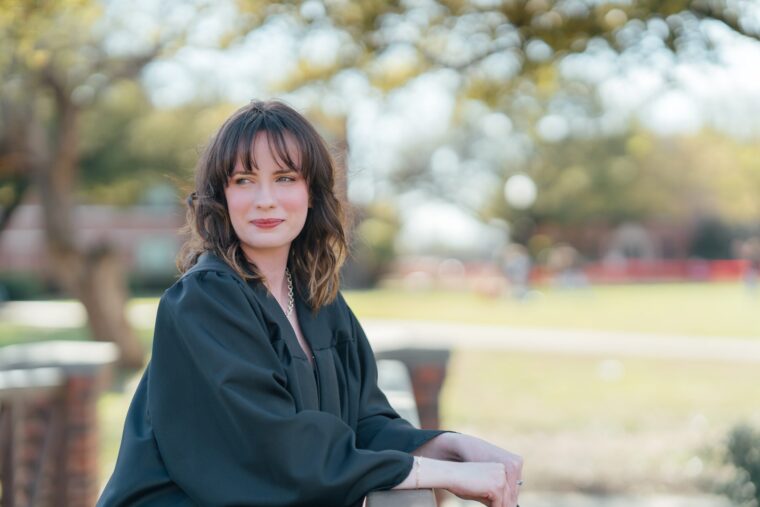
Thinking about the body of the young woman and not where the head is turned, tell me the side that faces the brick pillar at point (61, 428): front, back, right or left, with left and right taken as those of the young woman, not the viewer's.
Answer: back

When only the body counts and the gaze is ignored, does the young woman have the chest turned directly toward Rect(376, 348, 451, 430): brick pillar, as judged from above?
no

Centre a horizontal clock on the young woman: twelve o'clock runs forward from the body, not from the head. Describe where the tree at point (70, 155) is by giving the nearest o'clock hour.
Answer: The tree is roughly at 7 o'clock from the young woman.

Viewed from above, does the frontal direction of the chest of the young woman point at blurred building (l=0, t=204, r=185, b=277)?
no

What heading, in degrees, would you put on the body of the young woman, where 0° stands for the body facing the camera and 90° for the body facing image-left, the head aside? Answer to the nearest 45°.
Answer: approximately 315°

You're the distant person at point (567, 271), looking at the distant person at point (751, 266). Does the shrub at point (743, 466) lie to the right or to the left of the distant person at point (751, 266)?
right

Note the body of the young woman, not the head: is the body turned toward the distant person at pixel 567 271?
no

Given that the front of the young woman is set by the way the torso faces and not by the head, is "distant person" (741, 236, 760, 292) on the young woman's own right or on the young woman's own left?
on the young woman's own left
